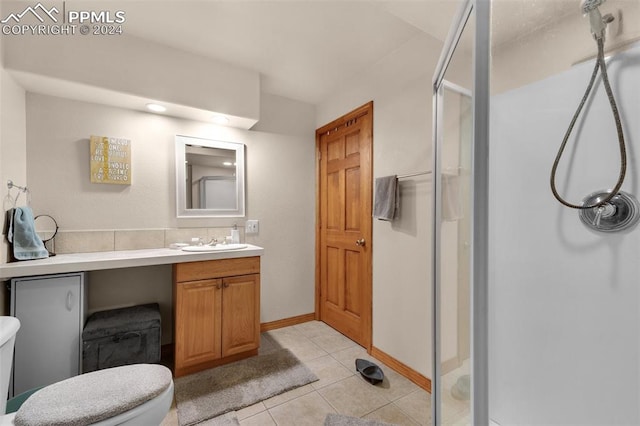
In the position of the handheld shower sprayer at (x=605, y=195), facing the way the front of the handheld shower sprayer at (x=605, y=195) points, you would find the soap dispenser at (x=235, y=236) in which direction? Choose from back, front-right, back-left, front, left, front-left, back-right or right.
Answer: front-right

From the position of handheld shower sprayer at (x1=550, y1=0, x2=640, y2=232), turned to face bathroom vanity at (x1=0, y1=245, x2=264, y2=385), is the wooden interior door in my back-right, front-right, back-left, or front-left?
front-right

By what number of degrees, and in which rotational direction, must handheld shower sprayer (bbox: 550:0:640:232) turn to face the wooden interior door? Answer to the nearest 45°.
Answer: approximately 45° to its right

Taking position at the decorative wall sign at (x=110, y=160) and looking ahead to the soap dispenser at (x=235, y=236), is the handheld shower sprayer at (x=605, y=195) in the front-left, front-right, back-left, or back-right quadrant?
front-right

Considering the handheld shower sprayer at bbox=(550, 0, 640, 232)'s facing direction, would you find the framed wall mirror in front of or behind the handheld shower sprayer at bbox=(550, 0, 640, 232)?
in front

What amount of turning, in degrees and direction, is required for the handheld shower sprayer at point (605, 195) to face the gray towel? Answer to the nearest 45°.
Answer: approximately 45° to its right

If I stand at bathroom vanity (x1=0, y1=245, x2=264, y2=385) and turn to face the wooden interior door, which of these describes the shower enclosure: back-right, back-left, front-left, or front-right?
front-right

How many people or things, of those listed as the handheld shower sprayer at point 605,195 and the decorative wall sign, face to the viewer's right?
0

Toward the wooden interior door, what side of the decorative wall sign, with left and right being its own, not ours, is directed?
left

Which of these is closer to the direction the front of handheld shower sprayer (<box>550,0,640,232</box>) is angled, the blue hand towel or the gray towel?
the blue hand towel

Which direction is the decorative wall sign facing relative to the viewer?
toward the camera

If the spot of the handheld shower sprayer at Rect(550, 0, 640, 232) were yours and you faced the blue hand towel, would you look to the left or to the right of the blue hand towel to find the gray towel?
right

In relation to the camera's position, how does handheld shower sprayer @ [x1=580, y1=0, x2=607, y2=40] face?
facing the viewer and to the left of the viewer

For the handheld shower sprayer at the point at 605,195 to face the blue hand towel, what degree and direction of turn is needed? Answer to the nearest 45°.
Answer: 0° — it already faces it

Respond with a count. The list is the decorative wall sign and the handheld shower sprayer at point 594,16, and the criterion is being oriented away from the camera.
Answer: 0
